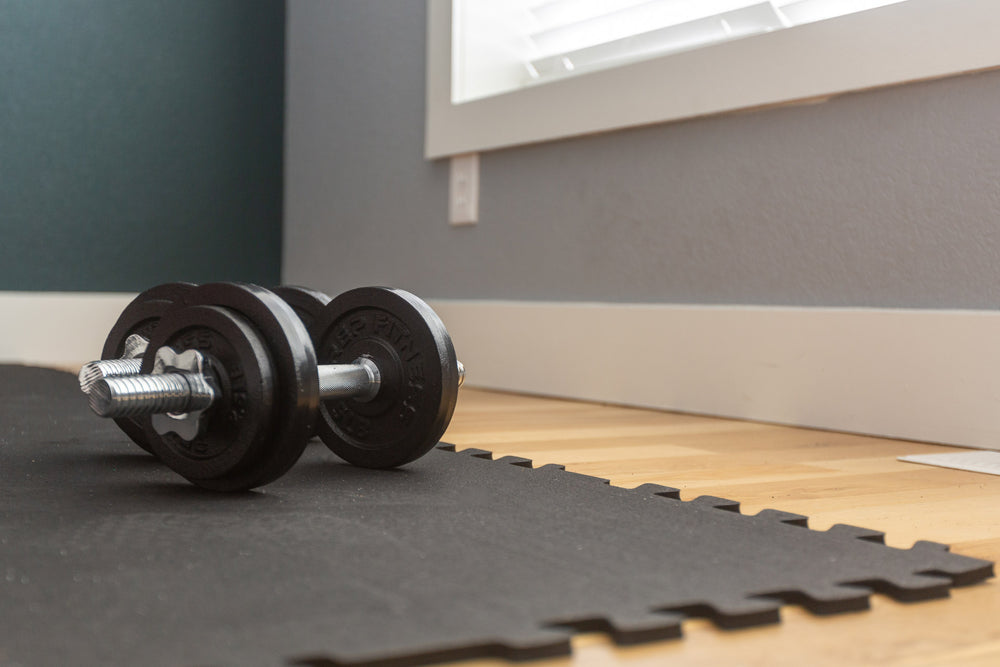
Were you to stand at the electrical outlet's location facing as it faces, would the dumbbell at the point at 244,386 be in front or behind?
in front

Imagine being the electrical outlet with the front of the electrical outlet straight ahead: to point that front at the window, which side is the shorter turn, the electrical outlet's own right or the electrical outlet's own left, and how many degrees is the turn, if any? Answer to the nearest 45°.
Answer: approximately 90° to the electrical outlet's own left

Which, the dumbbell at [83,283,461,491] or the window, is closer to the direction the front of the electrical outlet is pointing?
the dumbbell

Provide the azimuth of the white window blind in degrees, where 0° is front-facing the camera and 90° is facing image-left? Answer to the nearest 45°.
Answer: approximately 45°

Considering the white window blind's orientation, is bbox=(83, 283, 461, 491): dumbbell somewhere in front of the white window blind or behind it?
in front

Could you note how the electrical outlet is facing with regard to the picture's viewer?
facing the viewer and to the left of the viewer
